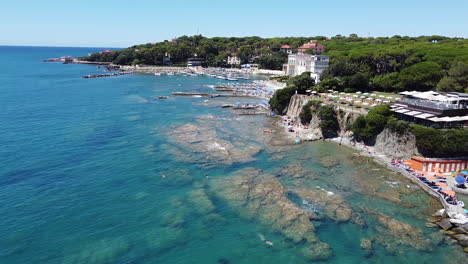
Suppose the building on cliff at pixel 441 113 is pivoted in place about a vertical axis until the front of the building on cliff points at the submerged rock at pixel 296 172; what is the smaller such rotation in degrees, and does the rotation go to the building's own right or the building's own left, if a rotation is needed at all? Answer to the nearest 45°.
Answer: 0° — it already faces it

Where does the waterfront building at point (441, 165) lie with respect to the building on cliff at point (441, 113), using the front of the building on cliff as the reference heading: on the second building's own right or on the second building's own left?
on the second building's own left

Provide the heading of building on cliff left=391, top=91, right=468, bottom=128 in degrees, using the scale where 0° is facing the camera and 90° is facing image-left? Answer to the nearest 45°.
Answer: approximately 45°

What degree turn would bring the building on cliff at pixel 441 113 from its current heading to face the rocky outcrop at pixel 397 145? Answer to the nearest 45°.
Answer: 0° — it already faces it

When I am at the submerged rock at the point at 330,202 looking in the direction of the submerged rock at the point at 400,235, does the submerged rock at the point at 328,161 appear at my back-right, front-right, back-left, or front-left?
back-left

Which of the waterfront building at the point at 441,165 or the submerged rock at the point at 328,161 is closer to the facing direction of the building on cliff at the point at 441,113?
the submerged rock

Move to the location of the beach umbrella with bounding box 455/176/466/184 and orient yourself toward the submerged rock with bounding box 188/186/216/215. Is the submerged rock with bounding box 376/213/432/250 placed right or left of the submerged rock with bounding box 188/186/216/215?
left

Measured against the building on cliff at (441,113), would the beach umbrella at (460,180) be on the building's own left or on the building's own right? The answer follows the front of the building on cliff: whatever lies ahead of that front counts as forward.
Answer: on the building's own left

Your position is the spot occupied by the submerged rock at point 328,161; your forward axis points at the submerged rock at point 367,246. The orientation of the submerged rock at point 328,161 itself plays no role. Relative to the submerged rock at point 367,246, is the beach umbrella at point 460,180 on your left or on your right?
left

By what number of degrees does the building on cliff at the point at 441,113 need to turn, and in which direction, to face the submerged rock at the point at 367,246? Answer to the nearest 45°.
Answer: approximately 45° to its left

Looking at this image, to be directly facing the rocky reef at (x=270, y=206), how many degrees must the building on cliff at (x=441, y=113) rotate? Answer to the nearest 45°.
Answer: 0° — it already faces it
